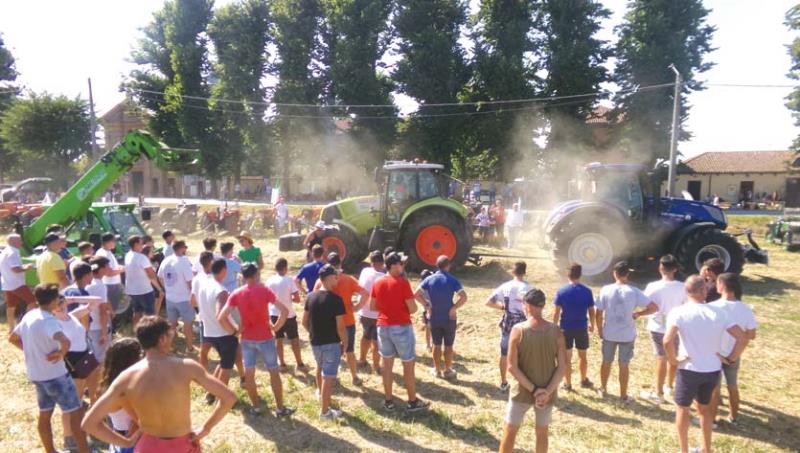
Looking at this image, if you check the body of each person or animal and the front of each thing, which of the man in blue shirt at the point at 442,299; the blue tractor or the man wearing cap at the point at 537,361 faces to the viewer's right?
the blue tractor

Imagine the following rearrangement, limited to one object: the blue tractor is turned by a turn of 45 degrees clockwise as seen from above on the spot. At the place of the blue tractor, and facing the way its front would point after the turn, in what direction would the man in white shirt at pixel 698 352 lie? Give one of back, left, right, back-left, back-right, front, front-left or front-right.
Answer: front-right

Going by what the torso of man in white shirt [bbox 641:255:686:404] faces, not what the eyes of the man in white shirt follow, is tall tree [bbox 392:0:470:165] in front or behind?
in front

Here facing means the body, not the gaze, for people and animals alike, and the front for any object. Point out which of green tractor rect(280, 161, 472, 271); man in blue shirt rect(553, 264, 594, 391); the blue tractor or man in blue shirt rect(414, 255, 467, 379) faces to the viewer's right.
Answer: the blue tractor

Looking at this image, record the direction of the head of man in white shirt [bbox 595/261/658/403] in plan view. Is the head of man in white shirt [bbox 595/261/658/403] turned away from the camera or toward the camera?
away from the camera

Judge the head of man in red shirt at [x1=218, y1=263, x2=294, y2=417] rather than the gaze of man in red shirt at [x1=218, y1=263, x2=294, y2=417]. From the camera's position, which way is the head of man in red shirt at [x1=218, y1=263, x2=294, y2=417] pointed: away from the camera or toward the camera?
away from the camera

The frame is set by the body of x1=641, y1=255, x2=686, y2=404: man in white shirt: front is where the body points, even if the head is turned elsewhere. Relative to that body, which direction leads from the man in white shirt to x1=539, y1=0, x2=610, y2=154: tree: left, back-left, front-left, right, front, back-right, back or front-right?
front-right

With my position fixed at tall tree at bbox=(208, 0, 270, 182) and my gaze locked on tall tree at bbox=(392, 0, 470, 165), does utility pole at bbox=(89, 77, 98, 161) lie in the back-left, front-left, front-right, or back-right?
back-right

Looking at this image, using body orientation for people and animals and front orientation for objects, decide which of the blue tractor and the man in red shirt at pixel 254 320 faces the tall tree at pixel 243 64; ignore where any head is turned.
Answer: the man in red shirt

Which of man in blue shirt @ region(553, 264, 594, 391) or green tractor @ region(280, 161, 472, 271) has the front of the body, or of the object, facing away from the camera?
the man in blue shirt

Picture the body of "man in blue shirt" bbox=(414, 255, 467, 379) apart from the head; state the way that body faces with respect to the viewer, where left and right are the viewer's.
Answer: facing away from the viewer

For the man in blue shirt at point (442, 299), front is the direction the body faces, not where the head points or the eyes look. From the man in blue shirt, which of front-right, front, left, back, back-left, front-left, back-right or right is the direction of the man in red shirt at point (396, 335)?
back-left

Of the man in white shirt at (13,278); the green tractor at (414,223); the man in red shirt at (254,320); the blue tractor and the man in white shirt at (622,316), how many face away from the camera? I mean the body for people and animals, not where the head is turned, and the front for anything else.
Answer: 2

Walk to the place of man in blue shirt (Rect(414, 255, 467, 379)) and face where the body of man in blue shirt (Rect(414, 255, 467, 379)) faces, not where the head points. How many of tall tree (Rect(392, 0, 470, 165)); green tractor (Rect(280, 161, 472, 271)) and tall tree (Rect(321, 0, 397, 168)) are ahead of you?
3

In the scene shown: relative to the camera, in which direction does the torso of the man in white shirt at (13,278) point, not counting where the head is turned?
to the viewer's right

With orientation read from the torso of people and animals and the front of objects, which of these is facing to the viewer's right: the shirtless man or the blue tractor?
the blue tractor
